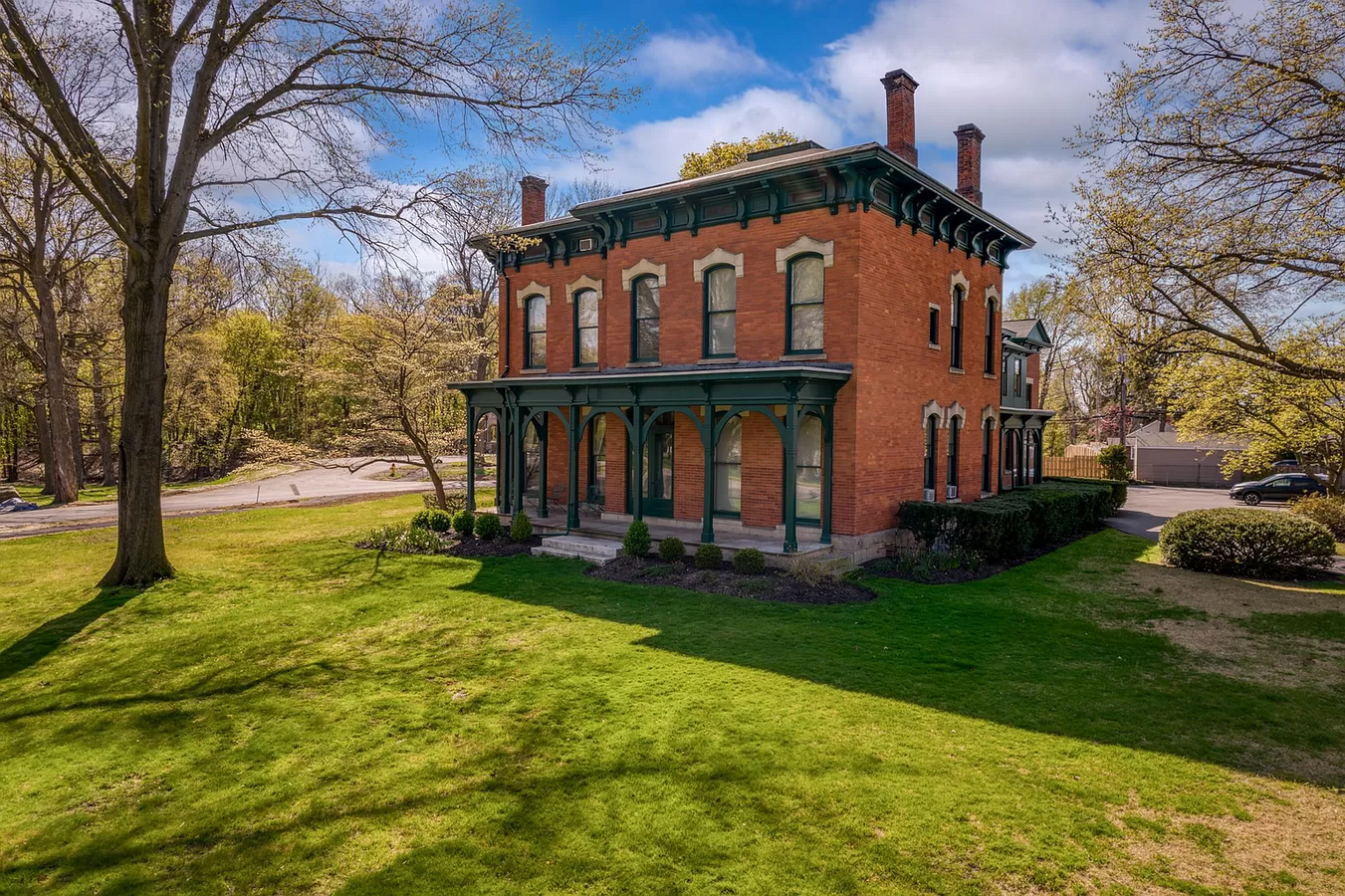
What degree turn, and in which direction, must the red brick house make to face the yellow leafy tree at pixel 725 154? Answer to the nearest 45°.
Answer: approximately 135° to its right

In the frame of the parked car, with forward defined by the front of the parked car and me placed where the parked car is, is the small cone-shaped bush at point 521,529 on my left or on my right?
on my left

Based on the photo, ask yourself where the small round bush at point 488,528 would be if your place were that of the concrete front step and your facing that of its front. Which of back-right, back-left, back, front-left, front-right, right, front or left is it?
right

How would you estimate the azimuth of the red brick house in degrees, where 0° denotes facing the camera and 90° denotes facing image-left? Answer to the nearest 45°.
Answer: approximately 45°

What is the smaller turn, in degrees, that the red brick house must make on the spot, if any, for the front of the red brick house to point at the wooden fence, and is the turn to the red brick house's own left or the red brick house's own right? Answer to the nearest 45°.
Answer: approximately 180°

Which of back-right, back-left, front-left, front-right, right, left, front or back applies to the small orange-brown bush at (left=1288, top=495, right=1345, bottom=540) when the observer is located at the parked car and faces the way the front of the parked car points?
left

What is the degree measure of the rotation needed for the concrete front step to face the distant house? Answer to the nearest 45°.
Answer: approximately 180°

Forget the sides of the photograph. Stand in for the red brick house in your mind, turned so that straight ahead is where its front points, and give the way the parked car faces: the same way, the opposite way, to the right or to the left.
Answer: to the right

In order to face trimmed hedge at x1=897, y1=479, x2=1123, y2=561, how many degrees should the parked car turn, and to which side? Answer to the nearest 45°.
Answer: approximately 90° to its left

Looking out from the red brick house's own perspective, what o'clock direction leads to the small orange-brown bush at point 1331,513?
The small orange-brown bush is roughly at 7 o'clock from the red brick house.

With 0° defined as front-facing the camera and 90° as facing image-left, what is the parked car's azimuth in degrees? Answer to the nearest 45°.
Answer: approximately 90°

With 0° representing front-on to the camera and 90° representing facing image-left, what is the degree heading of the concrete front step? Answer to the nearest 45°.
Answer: approximately 45°
